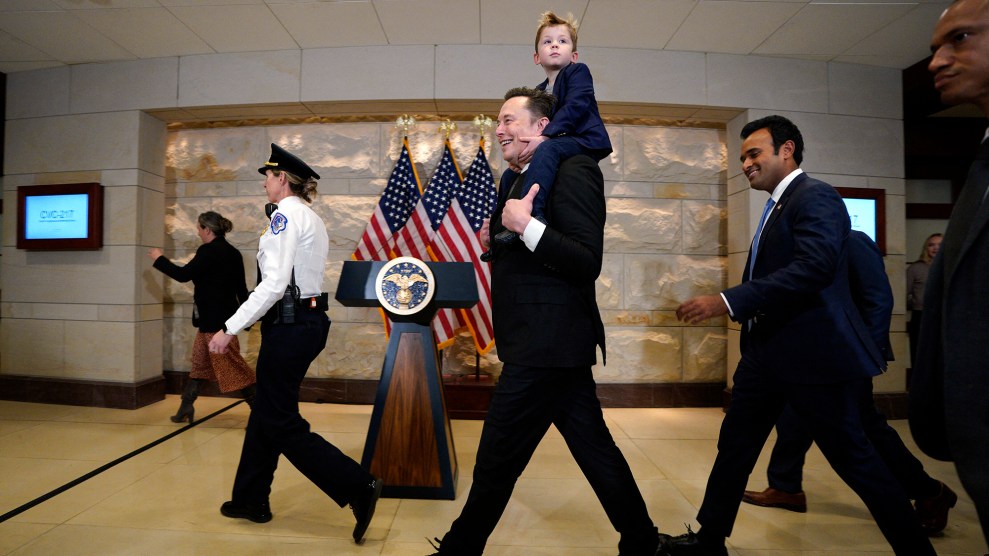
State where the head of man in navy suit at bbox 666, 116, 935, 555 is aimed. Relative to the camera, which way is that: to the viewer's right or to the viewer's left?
to the viewer's left

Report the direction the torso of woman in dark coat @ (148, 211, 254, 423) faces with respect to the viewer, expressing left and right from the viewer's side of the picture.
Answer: facing to the left of the viewer

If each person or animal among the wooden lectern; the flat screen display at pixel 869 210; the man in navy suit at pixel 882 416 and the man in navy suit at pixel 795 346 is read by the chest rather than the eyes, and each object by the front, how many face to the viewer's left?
2

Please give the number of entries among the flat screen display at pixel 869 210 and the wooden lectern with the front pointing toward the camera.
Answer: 2

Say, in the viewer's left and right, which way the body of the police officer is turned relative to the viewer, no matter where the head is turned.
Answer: facing to the left of the viewer

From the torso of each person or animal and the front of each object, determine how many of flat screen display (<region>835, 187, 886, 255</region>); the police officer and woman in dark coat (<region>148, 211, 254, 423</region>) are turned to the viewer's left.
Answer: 2

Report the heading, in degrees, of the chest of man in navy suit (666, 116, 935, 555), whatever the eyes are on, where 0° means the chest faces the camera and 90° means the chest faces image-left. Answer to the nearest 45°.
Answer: approximately 90°

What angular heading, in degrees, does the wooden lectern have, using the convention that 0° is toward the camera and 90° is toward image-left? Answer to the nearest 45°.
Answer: approximately 0°

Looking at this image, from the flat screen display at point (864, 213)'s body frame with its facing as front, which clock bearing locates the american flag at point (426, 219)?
The american flag is roughly at 2 o'clock from the flat screen display.

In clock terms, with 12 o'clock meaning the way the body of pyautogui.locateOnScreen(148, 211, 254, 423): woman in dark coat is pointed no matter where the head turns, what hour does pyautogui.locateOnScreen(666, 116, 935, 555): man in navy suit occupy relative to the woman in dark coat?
The man in navy suit is roughly at 8 o'clock from the woman in dark coat.
